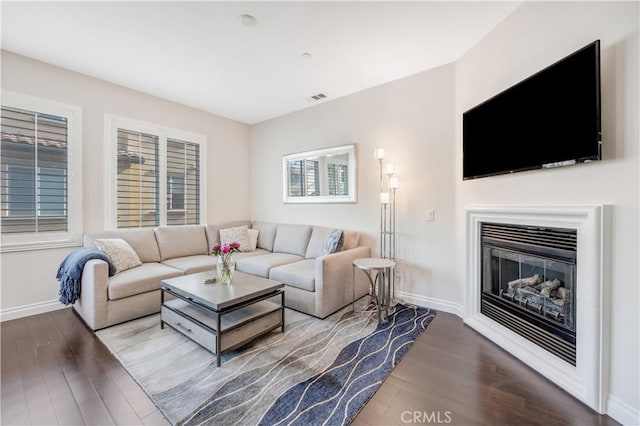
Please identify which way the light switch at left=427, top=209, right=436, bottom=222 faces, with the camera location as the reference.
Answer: facing the viewer

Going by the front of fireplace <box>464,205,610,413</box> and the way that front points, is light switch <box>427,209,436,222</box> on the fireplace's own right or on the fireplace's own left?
on the fireplace's own right

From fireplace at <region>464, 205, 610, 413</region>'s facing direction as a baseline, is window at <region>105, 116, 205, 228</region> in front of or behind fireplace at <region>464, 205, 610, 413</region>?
in front

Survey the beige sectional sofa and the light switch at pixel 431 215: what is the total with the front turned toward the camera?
2

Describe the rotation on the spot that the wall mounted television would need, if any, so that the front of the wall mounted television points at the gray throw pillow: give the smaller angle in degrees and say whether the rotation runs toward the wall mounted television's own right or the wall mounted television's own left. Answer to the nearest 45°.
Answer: approximately 45° to the wall mounted television's own right

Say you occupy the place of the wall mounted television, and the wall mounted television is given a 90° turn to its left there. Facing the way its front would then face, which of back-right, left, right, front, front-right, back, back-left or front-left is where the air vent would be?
back-right

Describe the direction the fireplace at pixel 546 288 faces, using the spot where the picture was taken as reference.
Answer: facing the viewer and to the left of the viewer

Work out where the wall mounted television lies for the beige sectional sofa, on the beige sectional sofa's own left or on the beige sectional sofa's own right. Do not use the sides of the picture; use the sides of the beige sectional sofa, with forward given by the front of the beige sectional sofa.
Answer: on the beige sectional sofa's own left
